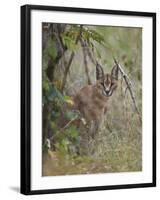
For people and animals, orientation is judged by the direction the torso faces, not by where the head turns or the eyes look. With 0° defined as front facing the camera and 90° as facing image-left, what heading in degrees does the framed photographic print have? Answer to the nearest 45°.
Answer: approximately 315°
